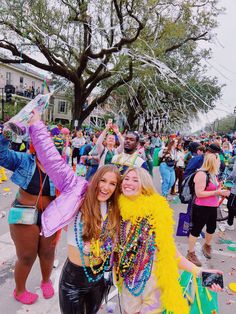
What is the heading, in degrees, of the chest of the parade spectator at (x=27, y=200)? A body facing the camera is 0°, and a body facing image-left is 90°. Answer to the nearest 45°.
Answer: approximately 315°

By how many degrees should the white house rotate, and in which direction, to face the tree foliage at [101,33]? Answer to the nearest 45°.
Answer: approximately 45° to its right

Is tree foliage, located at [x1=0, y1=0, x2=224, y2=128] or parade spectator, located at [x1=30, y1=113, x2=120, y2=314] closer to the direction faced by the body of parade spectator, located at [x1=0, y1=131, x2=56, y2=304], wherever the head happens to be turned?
the parade spectator

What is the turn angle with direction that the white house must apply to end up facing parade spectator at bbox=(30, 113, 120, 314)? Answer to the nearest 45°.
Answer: approximately 45° to its right

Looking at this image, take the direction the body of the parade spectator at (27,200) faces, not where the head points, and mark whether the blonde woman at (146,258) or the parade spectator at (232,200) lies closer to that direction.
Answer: the blonde woman

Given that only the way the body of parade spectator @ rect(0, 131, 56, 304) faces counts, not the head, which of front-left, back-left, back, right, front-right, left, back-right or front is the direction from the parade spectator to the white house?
back-left

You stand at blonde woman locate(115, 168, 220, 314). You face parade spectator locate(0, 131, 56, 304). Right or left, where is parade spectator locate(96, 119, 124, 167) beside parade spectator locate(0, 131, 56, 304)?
right

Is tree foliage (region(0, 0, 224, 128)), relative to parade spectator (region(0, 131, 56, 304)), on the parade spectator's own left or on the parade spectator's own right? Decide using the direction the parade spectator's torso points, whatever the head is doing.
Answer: on the parade spectator's own left
